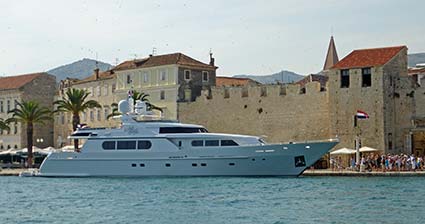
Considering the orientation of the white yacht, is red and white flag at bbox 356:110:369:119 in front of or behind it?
in front

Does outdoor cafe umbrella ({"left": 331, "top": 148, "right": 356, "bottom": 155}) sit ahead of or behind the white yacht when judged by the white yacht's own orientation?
ahead

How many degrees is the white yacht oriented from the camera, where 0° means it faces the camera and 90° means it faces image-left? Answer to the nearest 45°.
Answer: approximately 270°
